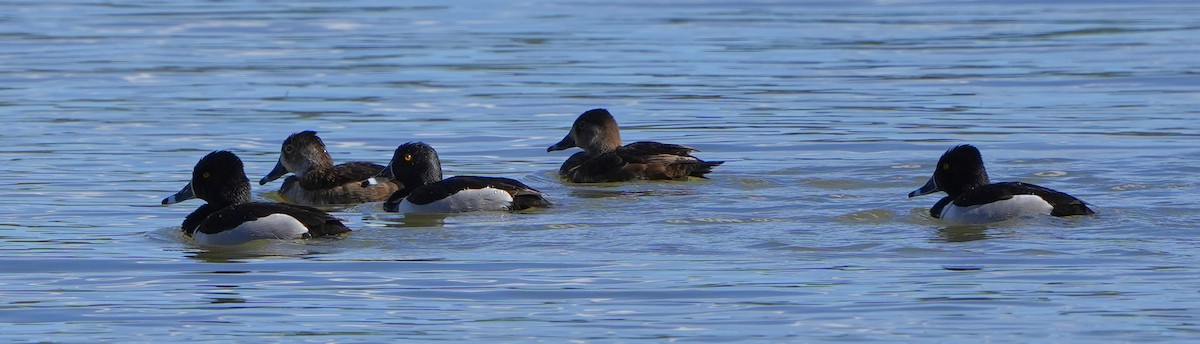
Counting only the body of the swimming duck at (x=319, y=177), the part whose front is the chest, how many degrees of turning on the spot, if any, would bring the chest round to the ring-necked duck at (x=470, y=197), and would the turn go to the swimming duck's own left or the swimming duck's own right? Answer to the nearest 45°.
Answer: approximately 135° to the swimming duck's own left

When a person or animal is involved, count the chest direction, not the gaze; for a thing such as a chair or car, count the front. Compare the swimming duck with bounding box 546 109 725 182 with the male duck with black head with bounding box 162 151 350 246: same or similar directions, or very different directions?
same or similar directions

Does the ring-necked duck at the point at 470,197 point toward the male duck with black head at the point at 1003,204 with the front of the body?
no

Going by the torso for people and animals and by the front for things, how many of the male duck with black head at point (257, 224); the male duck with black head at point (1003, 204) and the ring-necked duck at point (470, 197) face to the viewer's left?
3

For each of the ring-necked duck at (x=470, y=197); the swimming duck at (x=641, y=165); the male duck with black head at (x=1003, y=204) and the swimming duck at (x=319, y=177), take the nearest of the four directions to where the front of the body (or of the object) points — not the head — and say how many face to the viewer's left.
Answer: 4

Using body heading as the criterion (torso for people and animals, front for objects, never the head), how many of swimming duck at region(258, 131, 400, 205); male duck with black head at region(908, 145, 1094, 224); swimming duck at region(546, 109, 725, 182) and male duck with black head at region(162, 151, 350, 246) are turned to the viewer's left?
4

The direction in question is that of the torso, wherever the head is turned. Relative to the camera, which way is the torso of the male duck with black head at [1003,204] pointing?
to the viewer's left

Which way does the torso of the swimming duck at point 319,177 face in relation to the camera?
to the viewer's left

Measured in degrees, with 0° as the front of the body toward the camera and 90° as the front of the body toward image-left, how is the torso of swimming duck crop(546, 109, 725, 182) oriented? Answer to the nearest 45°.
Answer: approximately 90°

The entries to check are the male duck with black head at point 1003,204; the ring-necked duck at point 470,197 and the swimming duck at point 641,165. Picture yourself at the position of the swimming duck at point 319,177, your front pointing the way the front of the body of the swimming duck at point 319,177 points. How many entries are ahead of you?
0

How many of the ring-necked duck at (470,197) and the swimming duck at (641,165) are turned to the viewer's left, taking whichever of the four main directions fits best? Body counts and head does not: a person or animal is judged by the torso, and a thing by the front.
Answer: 2

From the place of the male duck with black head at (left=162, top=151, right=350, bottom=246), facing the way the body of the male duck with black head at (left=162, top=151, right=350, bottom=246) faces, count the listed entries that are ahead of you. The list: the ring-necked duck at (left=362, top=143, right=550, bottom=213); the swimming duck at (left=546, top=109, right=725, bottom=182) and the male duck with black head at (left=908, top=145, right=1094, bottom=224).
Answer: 0

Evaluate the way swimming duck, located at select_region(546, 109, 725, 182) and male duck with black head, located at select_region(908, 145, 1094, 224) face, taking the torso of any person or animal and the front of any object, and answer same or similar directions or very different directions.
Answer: same or similar directions

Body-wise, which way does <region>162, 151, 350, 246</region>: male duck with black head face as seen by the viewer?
to the viewer's left
